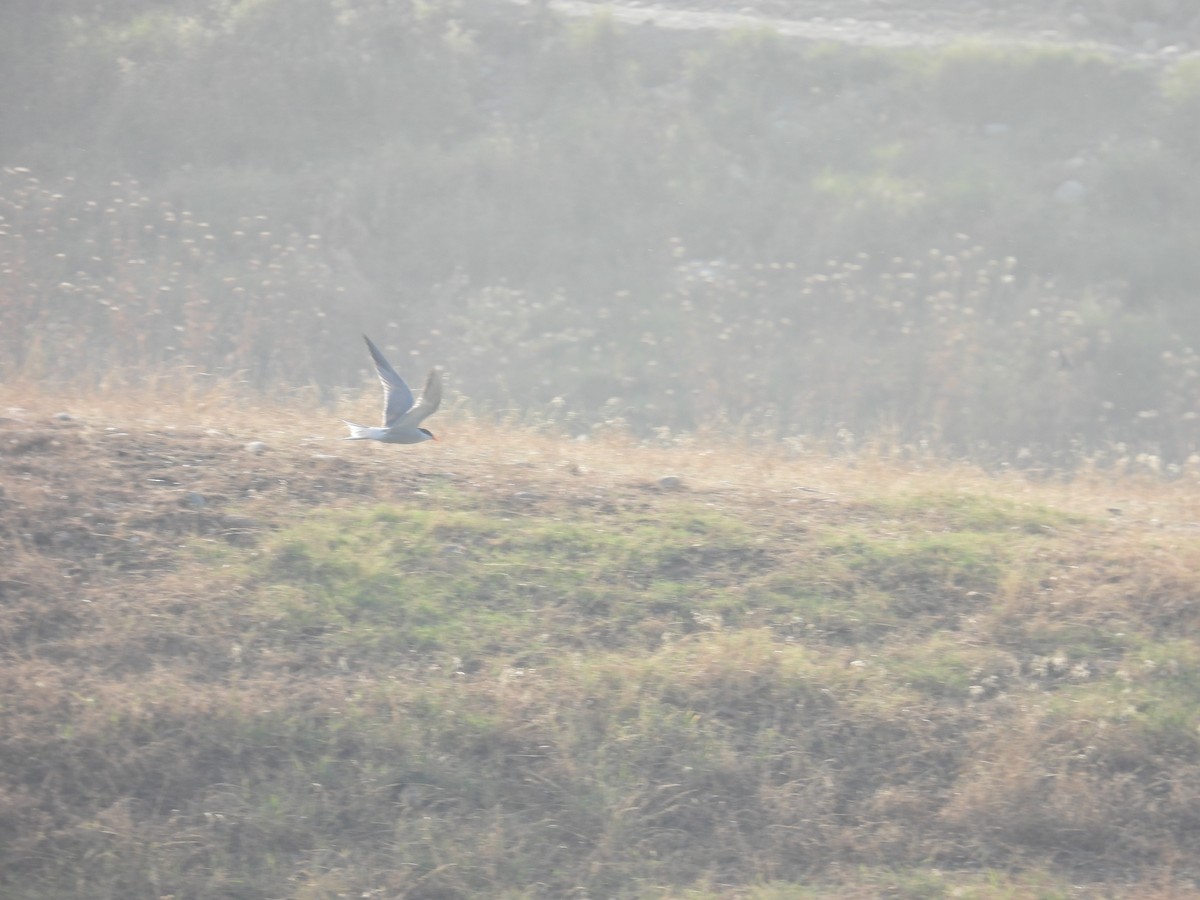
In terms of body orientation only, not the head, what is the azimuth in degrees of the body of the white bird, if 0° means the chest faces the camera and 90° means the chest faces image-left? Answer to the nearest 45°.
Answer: approximately 270°
